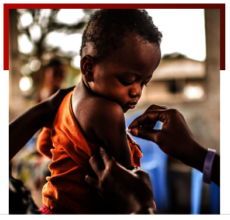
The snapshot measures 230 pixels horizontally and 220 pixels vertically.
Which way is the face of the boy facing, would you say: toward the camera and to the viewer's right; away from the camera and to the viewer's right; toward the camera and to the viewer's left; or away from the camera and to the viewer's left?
toward the camera and to the viewer's right

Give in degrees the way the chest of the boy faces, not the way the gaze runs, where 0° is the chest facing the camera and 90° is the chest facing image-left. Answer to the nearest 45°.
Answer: approximately 270°
